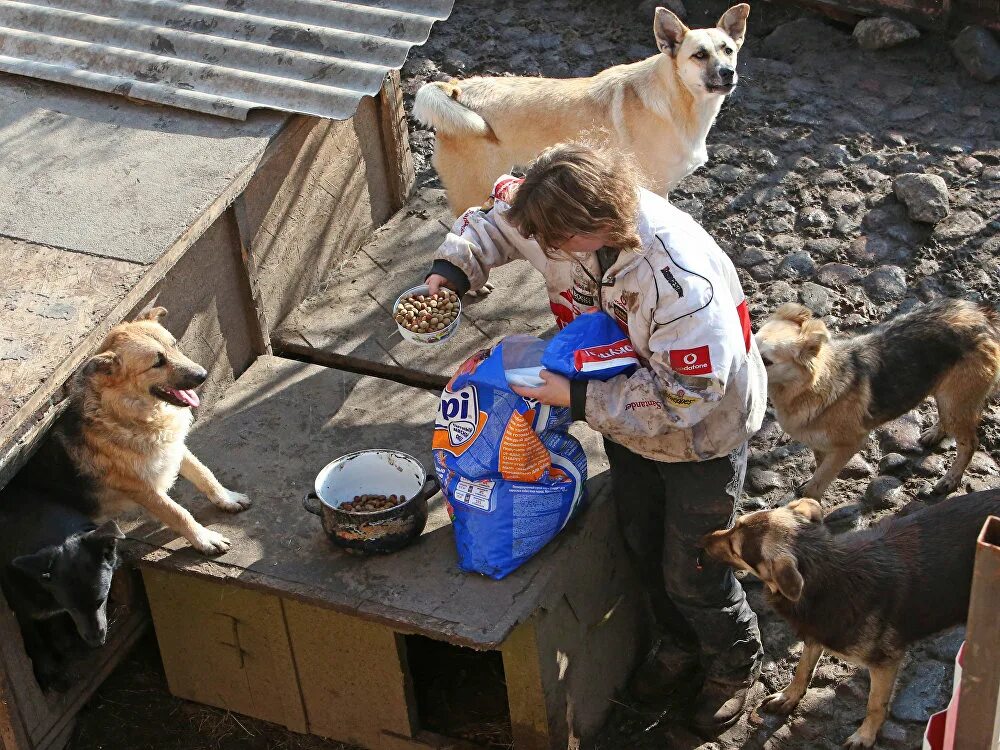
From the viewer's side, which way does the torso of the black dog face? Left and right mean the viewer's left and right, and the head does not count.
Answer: facing the viewer and to the right of the viewer

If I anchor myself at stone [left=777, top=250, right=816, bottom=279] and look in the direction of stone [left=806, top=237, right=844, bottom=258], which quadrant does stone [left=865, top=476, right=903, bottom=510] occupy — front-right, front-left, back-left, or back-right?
back-right

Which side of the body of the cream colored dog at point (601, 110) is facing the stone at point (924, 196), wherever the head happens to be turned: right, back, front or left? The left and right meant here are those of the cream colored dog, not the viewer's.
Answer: front

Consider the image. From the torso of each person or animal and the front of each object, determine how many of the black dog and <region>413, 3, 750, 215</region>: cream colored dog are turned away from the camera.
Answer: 0

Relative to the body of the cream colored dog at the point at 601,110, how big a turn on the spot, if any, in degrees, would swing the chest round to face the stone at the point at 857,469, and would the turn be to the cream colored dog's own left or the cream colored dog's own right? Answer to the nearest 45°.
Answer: approximately 45° to the cream colored dog's own right

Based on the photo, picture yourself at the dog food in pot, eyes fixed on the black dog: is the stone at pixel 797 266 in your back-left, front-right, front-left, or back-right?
back-right

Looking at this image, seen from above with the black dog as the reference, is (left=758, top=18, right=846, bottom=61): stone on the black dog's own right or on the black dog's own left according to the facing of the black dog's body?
on the black dog's own left

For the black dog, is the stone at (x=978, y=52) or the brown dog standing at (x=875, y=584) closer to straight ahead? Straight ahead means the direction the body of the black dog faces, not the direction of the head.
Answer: the brown dog standing

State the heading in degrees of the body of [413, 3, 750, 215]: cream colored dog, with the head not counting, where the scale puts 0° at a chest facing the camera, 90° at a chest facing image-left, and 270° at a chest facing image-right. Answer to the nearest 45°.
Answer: approximately 270°

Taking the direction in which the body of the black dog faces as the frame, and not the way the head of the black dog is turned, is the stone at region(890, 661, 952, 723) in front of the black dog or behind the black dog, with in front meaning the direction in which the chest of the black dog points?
in front

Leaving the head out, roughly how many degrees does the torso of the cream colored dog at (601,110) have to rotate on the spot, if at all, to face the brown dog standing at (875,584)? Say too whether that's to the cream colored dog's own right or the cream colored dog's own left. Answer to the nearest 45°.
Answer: approximately 90° to the cream colored dog's own right
